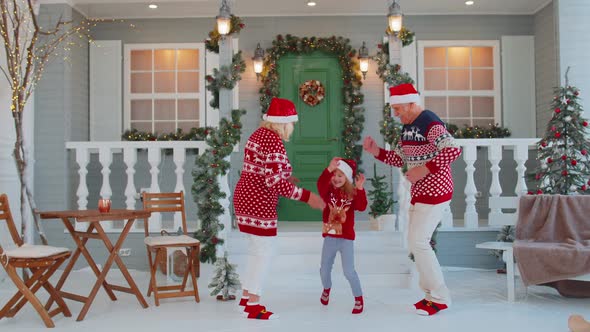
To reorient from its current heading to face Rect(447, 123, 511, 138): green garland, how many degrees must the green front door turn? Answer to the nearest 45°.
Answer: approximately 90° to its left

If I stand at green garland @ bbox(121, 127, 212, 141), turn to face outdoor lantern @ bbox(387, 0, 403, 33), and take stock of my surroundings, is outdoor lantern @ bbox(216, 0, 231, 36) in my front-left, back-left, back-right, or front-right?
front-right

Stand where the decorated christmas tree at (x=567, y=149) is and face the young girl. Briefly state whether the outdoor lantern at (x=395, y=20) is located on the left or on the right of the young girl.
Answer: right

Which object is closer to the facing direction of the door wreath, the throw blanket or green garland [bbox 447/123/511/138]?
the throw blanket

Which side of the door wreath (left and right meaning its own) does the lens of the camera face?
front

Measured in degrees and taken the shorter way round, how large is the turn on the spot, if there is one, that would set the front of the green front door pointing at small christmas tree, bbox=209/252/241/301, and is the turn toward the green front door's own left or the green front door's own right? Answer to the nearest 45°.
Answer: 0° — it already faces it

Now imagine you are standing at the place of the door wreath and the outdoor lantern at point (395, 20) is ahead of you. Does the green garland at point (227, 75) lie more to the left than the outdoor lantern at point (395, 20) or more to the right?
right

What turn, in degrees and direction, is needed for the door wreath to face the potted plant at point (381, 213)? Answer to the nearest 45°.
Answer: approximately 45° to its left

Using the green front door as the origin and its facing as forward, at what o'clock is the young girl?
The young girl is roughly at 12 o'clock from the green front door.

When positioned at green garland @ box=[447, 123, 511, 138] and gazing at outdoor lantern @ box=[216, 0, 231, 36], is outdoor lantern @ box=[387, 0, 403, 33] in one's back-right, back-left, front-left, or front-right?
front-left

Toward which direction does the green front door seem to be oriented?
toward the camera
